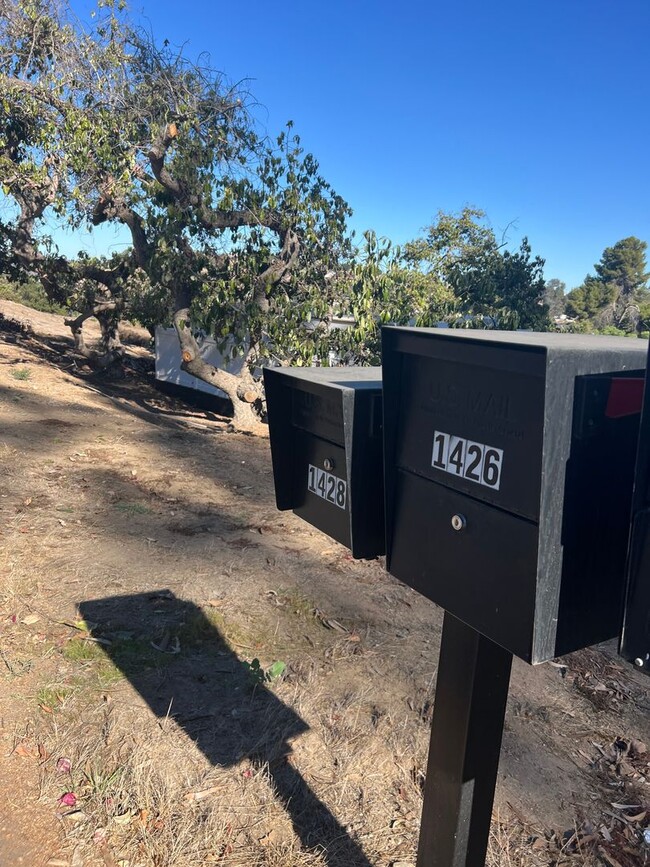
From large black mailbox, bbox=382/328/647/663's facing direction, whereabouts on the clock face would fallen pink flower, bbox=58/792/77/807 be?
The fallen pink flower is roughly at 2 o'clock from the large black mailbox.

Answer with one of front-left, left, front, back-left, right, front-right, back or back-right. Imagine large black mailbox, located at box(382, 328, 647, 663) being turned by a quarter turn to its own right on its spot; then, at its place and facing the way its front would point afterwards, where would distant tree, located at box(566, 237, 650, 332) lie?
front-right

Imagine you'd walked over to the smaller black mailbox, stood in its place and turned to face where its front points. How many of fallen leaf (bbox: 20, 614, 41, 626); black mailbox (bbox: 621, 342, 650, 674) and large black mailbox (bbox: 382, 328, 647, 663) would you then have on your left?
2

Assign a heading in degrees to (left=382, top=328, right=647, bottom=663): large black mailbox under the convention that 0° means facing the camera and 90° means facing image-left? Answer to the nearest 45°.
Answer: approximately 45°

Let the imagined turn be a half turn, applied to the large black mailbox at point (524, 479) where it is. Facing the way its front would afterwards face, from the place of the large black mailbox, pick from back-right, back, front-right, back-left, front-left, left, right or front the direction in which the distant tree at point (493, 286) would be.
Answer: front-left

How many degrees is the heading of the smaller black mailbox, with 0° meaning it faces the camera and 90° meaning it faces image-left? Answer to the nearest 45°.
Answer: approximately 45°

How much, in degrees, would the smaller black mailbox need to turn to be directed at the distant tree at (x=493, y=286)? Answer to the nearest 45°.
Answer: approximately 135° to its right
